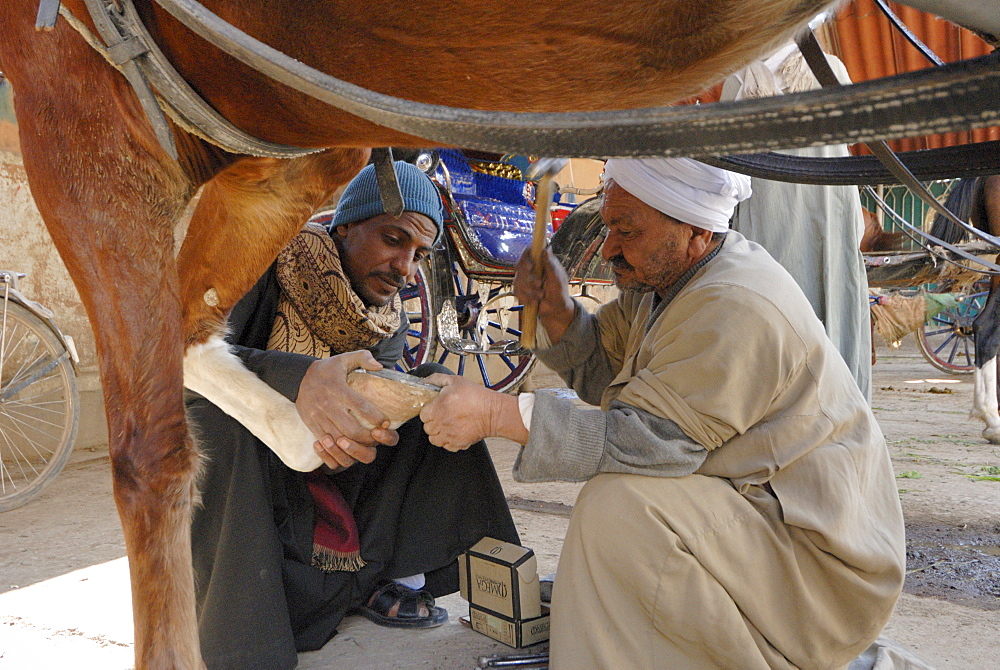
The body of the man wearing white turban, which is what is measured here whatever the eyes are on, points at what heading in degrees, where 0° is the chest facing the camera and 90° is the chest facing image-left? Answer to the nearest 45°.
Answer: approximately 90°

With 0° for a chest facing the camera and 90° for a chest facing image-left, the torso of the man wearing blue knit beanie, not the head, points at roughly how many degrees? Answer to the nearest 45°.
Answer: approximately 315°

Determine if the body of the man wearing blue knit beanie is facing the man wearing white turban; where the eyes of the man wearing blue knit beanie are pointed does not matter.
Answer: yes

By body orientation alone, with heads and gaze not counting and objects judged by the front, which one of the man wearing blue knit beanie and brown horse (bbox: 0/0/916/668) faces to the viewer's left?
the brown horse

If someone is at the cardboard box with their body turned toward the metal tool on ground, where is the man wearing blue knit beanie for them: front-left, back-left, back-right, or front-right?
back-right

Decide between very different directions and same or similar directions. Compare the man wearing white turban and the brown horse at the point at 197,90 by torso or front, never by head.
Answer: same or similar directions

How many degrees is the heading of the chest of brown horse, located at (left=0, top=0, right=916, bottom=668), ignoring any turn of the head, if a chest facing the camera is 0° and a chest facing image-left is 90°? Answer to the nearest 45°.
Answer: approximately 90°

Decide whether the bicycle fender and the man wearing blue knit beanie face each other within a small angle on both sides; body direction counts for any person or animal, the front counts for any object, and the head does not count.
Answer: no

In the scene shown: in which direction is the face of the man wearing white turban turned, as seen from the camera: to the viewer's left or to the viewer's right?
to the viewer's left

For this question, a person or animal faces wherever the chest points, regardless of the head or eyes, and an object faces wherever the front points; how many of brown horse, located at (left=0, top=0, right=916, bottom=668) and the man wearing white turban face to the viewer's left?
2
